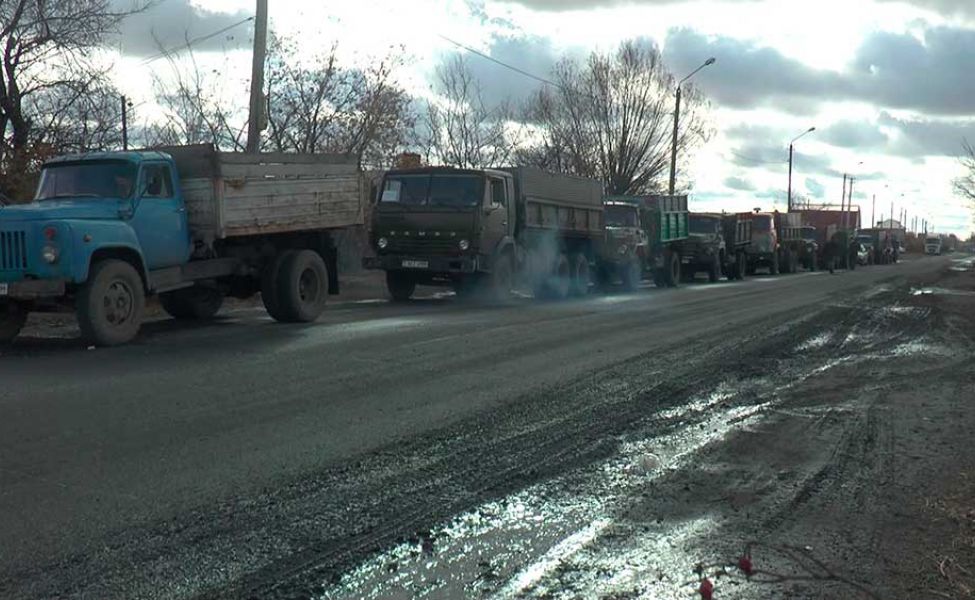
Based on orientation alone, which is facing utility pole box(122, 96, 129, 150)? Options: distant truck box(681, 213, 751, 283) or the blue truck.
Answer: the distant truck

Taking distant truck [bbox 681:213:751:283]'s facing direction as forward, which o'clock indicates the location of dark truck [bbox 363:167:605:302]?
dark truck [bbox 363:167:605:302] is roughly at 11 o'clock from distant truck [bbox 681:213:751:283].

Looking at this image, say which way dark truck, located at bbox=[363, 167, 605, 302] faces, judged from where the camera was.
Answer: facing the viewer and to the left of the viewer

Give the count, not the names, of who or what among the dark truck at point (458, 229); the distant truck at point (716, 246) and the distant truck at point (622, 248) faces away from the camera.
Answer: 0

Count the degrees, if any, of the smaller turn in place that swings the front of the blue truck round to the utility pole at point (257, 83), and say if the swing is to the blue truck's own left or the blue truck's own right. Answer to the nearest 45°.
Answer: approximately 135° to the blue truck's own right

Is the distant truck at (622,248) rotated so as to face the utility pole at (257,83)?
yes

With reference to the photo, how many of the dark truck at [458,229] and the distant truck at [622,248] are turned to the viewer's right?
0

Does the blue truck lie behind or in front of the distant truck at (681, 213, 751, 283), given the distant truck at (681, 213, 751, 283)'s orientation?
in front

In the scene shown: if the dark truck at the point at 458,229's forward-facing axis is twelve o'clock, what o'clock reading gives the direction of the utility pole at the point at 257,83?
The utility pole is roughly at 2 o'clock from the dark truck.

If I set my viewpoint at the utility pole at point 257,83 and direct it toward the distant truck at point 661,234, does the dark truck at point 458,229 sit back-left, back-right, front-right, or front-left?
front-right

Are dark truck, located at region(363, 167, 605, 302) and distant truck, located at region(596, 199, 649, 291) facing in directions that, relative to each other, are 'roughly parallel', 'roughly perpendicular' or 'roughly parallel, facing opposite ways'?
roughly parallel

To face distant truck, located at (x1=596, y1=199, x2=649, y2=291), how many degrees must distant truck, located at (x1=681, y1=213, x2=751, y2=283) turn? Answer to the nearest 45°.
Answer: approximately 45° to its left

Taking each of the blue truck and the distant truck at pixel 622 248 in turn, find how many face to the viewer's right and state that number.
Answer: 0

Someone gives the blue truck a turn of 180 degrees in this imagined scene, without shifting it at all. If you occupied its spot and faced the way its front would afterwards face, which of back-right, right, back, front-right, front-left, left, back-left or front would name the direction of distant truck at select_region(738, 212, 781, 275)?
front

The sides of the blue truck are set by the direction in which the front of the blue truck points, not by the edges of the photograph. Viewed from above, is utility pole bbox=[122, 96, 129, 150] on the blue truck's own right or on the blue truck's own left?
on the blue truck's own right
